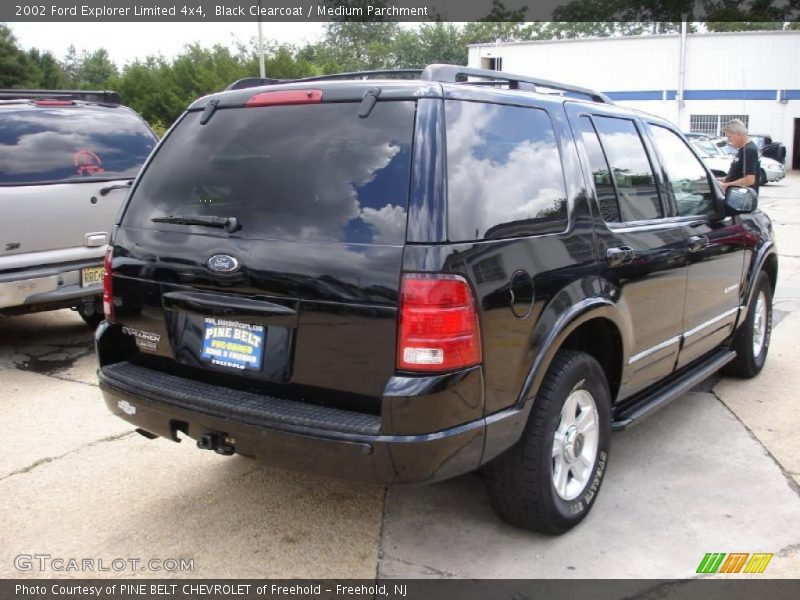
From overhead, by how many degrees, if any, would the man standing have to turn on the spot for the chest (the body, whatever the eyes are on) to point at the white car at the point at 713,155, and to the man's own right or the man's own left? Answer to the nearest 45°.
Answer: approximately 90° to the man's own right

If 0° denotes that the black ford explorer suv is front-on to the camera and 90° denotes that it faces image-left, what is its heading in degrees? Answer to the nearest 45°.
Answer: approximately 225°

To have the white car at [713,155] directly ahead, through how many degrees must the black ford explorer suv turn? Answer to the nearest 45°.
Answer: approximately 45° to its left

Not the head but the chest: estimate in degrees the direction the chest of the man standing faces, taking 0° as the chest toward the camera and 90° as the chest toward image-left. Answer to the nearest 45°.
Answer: approximately 90°

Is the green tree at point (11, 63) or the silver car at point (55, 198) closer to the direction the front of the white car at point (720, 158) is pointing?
the silver car
